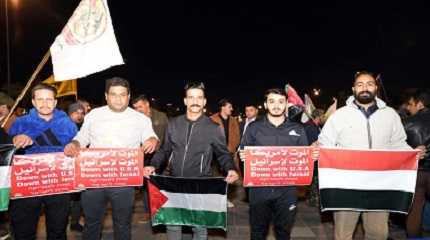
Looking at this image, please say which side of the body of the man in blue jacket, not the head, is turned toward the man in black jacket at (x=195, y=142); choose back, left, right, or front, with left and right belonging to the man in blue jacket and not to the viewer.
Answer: left

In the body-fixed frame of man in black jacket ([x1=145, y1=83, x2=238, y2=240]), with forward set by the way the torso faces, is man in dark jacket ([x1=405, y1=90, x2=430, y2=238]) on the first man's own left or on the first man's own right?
on the first man's own left

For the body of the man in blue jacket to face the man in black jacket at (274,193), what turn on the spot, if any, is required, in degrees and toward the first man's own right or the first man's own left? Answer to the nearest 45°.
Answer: approximately 90° to the first man's own left

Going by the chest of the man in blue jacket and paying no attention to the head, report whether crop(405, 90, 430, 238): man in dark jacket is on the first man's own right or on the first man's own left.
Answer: on the first man's own left

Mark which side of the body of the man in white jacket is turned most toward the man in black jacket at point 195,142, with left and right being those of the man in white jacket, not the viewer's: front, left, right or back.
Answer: right

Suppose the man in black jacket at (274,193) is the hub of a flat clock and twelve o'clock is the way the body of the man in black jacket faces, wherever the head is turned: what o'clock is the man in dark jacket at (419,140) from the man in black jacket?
The man in dark jacket is roughly at 8 o'clock from the man in black jacket.

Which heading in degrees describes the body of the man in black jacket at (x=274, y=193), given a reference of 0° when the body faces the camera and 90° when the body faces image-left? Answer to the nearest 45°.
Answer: approximately 0°

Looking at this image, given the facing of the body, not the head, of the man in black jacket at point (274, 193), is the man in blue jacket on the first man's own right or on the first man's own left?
on the first man's own right
